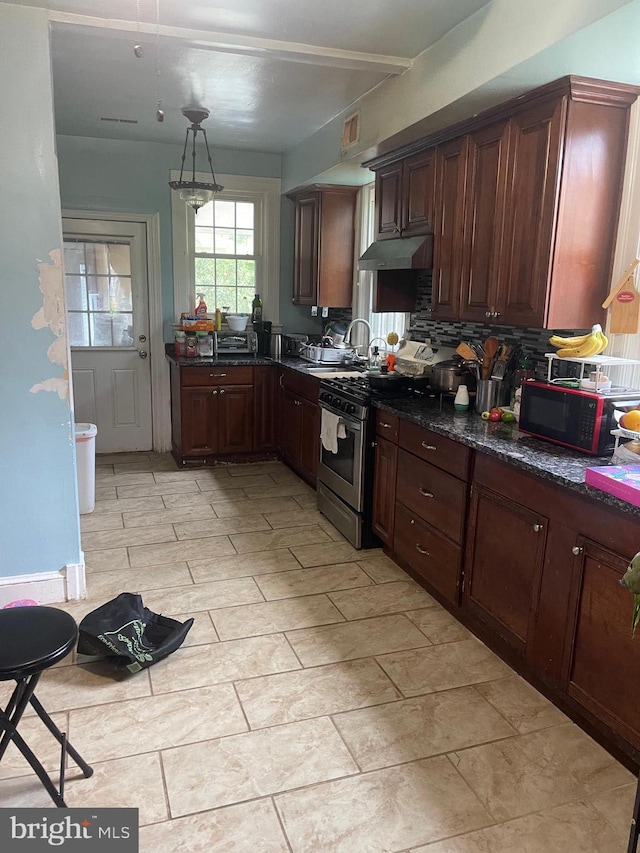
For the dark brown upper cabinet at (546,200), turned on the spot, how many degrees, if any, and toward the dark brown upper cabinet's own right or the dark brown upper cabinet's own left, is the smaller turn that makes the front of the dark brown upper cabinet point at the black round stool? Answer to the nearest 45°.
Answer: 0° — it already faces it

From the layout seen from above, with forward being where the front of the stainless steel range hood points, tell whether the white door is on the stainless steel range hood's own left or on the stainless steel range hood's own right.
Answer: on the stainless steel range hood's own right

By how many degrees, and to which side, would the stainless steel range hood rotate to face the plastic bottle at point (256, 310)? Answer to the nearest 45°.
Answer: approximately 90° to its right

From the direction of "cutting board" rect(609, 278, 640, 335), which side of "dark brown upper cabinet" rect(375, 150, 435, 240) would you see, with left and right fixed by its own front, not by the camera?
left

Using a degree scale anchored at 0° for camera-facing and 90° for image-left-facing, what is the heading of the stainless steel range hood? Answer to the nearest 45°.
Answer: approximately 45°

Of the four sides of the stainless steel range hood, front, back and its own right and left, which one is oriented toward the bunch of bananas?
left

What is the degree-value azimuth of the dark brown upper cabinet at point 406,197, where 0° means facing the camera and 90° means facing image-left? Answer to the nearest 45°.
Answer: approximately 45°

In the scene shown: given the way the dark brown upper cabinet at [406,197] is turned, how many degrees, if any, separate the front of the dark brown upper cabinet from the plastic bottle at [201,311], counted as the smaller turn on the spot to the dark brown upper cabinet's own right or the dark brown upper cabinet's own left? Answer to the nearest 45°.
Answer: approximately 90° to the dark brown upper cabinet's own right

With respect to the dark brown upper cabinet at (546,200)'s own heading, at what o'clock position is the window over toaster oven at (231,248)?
The window over toaster oven is roughly at 3 o'clock from the dark brown upper cabinet.

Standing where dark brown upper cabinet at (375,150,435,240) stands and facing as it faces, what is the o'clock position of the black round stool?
The black round stool is roughly at 11 o'clock from the dark brown upper cabinet.

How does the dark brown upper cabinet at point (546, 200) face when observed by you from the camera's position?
facing the viewer and to the left of the viewer
